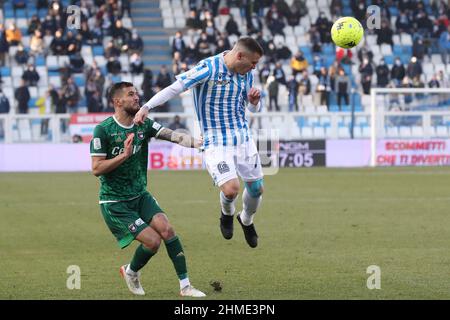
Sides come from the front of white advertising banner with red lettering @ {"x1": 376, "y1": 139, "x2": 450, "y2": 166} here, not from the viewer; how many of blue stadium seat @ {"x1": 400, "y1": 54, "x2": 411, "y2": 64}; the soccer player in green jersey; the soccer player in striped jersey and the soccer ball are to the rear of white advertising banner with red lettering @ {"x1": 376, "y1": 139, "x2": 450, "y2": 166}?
1

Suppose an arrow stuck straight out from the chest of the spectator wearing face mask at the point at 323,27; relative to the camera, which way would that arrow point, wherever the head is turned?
toward the camera

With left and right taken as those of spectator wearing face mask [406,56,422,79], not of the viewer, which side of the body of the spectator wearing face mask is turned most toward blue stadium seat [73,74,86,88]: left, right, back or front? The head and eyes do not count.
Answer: right

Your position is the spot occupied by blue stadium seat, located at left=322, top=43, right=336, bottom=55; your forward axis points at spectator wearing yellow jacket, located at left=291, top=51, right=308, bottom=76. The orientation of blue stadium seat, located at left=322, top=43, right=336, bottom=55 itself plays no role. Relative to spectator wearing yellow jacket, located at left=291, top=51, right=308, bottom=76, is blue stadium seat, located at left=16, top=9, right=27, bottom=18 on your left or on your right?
right

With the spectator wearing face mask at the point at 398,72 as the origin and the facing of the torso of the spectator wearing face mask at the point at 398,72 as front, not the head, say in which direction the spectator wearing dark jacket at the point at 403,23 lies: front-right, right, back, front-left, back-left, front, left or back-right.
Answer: back

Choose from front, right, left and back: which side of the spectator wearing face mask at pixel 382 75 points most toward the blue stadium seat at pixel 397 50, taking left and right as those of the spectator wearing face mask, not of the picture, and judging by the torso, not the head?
back

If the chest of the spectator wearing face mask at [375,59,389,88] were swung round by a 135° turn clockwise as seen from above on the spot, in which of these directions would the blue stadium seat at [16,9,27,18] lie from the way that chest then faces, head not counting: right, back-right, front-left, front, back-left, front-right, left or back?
front-left

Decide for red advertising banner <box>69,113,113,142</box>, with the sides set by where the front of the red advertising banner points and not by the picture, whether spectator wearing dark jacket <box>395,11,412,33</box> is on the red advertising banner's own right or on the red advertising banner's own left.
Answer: on the red advertising banner's own left

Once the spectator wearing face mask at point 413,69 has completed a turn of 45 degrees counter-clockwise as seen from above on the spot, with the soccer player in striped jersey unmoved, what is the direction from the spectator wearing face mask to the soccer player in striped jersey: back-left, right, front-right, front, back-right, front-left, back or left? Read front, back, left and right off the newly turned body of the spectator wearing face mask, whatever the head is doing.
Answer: front-right

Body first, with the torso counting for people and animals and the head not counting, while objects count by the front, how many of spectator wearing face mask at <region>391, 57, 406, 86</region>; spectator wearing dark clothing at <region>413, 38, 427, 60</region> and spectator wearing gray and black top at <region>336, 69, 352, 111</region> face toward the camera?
3

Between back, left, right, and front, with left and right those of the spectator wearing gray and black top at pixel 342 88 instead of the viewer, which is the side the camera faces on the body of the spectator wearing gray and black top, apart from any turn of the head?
front

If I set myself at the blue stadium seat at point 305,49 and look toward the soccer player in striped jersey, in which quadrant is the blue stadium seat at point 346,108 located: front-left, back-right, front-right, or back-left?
front-left

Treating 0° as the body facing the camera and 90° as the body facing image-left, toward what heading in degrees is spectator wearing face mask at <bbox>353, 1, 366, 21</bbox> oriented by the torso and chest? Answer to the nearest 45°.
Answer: approximately 0°

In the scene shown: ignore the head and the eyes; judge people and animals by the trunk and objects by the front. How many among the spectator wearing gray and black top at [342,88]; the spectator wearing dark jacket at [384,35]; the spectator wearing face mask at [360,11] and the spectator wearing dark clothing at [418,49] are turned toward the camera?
4

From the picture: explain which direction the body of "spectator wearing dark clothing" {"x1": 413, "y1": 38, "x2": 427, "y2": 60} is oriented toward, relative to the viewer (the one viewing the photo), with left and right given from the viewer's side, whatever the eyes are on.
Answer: facing the viewer

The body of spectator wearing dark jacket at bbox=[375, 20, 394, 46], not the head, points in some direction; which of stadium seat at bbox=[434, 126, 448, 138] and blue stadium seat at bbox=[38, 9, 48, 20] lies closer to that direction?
the stadium seat

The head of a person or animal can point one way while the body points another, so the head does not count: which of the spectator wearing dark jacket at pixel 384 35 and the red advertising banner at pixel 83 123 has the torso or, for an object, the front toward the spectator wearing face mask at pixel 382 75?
the spectator wearing dark jacket at pixel 384 35
